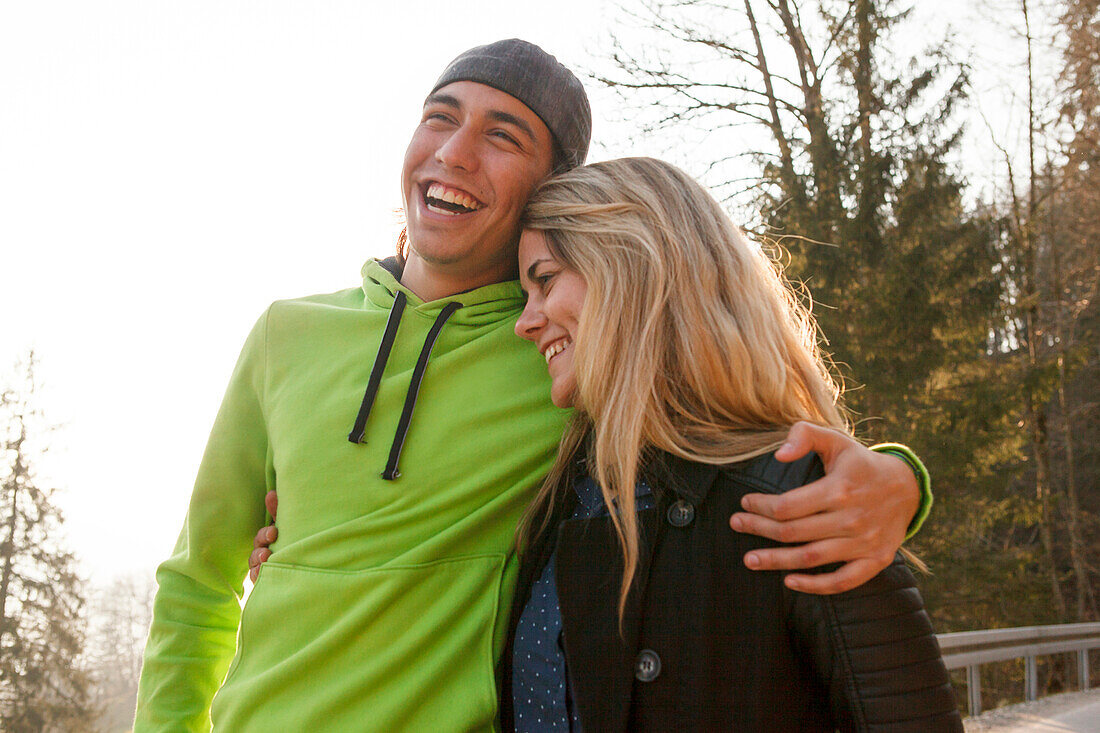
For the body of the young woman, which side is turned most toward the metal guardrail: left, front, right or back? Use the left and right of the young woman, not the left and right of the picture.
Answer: back

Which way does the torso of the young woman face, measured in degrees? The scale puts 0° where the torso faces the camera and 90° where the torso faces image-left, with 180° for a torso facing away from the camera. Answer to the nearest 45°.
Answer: approximately 45°
